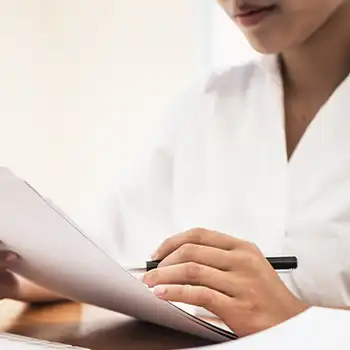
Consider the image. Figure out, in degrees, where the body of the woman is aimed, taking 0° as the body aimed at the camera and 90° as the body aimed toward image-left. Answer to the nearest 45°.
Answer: approximately 45°

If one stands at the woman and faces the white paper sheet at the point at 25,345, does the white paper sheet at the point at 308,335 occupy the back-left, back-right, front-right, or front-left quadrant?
front-left
